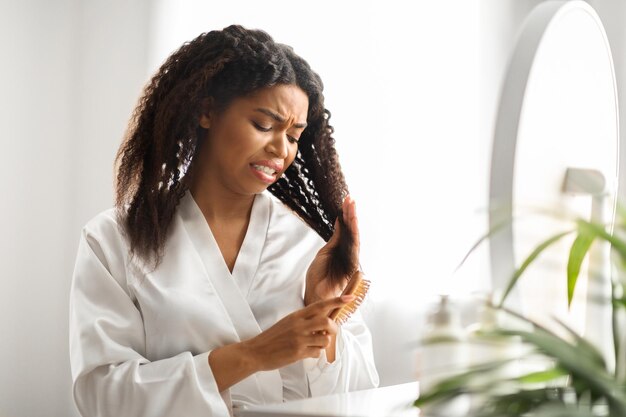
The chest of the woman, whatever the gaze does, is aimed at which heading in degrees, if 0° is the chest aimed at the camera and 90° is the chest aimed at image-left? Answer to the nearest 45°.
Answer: approximately 315°
